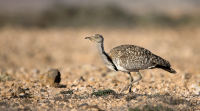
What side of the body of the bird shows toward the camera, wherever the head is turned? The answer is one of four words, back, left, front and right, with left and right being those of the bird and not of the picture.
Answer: left

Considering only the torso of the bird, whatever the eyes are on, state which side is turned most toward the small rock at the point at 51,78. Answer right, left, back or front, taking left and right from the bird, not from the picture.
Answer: front
